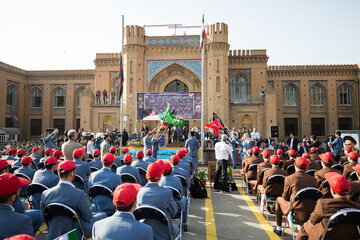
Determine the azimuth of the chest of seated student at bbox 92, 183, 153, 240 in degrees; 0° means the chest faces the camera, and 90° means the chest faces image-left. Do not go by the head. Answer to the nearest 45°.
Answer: approximately 180°

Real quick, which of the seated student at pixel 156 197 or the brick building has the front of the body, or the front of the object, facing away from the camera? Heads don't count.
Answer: the seated student

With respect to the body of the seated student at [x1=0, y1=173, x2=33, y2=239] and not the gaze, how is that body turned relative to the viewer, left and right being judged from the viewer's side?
facing away from the viewer and to the right of the viewer

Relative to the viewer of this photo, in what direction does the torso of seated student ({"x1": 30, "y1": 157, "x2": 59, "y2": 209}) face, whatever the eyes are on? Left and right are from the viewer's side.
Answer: facing away from the viewer and to the right of the viewer

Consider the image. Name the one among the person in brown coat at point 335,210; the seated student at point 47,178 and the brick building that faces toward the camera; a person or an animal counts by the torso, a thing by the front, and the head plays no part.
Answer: the brick building

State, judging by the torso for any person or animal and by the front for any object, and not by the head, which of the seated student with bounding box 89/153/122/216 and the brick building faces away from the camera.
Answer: the seated student

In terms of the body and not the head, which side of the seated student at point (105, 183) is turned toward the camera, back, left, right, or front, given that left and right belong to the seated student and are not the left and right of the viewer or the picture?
back

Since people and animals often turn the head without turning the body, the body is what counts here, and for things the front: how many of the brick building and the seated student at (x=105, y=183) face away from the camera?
1

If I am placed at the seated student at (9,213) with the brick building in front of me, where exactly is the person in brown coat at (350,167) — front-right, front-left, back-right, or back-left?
front-right

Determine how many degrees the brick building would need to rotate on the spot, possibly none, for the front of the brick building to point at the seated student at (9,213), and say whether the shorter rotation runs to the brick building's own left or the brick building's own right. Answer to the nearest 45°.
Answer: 0° — it already faces them

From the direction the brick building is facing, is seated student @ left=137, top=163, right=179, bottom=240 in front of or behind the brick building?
in front

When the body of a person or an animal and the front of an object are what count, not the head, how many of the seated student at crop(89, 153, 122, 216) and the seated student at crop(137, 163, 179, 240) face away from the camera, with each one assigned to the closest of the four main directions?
2

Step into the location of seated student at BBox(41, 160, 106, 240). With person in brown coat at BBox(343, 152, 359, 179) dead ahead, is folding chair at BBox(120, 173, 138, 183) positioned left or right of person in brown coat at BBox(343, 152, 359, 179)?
left

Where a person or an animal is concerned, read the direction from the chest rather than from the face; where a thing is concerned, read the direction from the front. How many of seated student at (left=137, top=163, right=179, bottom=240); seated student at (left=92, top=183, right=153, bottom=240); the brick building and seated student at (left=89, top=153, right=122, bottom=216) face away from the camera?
3

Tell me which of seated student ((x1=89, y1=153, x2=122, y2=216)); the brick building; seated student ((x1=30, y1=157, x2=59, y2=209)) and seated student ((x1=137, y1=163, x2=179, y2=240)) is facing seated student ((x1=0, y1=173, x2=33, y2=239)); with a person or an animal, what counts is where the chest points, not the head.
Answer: the brick building

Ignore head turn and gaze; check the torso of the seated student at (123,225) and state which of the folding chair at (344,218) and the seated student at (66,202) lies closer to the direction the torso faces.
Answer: the seated student

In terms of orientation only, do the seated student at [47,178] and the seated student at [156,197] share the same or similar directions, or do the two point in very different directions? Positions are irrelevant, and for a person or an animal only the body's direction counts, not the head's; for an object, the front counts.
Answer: same or similar directions

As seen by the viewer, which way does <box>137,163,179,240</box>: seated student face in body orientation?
away from the camera

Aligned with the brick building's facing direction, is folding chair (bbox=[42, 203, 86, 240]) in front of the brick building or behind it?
in front

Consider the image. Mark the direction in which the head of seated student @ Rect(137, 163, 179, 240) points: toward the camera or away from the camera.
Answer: away from the camera

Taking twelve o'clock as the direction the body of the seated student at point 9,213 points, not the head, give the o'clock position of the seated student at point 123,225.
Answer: the seated student at point 123,225 is roughly at 3 o'clock from the seated student at point 9,213.
